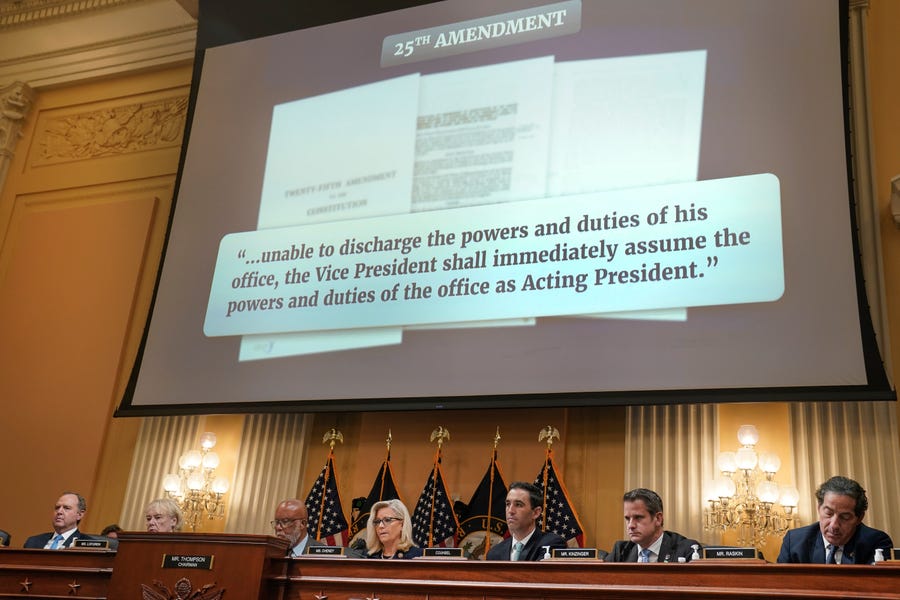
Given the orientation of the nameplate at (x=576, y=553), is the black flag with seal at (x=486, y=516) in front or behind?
behind

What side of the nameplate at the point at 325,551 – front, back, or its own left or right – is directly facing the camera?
front

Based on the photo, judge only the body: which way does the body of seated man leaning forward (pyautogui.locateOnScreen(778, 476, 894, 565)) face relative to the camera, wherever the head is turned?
toward the camera

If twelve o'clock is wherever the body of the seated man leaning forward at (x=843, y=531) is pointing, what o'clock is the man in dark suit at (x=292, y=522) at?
The man in dark suit is roughly at 3 o'clock from the seated man leaning forward.

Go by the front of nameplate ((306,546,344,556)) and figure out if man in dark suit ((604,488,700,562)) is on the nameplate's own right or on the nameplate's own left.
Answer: on the nameplate's own left

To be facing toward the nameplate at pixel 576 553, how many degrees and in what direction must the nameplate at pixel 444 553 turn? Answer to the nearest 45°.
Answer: approximately 45° to its left

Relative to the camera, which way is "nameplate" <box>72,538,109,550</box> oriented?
toward the camera
